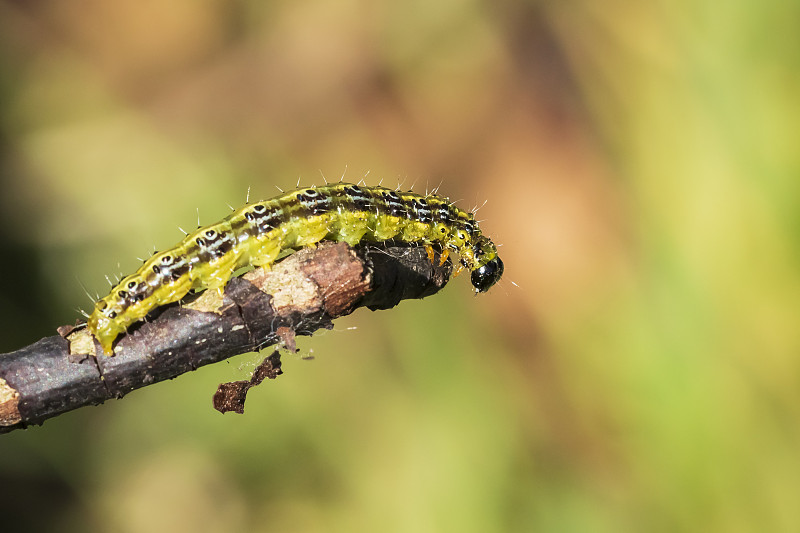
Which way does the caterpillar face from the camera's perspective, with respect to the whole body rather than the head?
to the viewer's right
